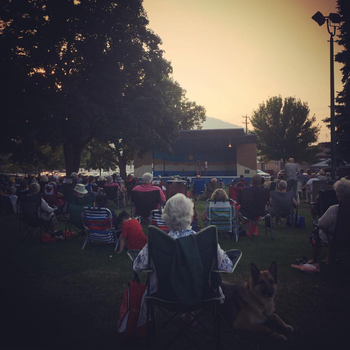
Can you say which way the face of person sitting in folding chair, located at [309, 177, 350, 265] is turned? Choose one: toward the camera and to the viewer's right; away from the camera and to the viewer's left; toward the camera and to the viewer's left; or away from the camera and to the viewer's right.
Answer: away from the camera and to the viewer's left

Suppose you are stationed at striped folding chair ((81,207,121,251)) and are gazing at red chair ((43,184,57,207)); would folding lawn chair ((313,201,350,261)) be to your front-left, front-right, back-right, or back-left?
back-right

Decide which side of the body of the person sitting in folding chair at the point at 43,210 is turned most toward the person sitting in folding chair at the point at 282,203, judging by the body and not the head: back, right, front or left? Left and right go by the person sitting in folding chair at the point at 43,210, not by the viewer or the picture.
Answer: right

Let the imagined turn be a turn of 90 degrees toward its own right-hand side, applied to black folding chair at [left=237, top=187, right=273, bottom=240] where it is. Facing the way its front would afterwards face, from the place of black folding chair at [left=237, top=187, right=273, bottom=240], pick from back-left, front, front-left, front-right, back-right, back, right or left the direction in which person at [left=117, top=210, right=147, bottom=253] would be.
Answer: back-right

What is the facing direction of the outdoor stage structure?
toward the camera

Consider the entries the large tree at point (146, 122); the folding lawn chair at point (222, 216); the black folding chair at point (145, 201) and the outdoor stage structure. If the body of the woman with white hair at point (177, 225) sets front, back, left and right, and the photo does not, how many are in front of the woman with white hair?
4

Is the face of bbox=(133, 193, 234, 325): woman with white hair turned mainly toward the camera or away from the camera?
away from the camera

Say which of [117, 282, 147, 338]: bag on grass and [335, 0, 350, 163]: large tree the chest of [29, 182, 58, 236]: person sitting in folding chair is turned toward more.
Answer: the large tree

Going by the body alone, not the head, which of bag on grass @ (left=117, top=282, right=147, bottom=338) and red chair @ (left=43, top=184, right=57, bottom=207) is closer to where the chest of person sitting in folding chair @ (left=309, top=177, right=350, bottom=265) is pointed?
the red chair

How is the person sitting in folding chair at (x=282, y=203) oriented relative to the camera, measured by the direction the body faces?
away from the camera

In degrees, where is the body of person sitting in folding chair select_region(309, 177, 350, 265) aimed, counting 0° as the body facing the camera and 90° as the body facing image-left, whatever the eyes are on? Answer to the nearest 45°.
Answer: approximately 135°

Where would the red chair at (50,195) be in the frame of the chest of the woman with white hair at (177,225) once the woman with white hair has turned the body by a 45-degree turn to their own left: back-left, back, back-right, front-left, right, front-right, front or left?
front

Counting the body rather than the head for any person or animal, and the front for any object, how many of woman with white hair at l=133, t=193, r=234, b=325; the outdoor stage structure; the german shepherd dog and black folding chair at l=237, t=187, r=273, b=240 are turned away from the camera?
2
